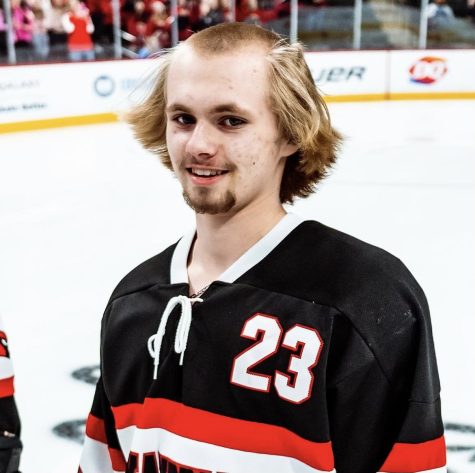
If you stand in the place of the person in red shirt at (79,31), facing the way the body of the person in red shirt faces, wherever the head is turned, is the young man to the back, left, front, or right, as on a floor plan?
front

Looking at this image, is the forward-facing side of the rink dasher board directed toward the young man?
yes

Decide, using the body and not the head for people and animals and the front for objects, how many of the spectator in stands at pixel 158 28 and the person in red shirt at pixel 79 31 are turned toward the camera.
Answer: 2

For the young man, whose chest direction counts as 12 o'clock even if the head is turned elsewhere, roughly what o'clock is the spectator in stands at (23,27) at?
The spectator in stands is roughly at 4 o'clock from the young man.

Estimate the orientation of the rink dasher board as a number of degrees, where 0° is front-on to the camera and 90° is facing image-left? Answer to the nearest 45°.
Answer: approximately 0°

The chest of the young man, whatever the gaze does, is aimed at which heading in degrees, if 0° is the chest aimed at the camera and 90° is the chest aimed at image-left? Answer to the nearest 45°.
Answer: approximately 45°

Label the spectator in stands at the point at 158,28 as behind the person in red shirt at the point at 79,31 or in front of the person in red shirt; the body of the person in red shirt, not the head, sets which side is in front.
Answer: behind

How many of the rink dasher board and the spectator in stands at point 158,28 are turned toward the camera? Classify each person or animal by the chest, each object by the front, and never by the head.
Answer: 2

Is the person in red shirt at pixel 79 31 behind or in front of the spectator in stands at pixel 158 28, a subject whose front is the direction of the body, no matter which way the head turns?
in front

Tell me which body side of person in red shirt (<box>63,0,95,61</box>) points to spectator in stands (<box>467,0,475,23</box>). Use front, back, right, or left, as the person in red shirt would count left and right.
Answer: left
